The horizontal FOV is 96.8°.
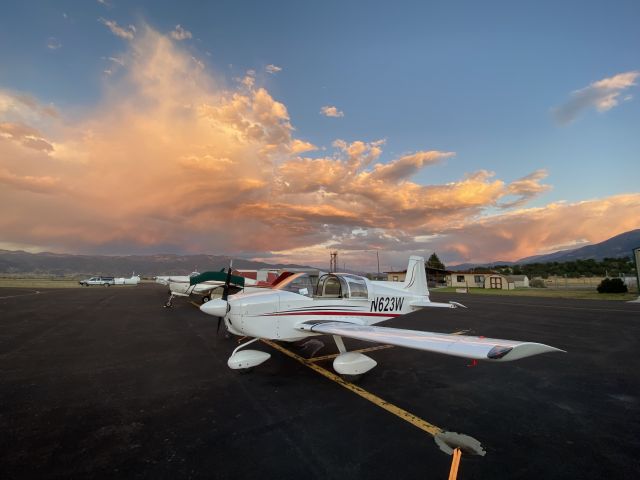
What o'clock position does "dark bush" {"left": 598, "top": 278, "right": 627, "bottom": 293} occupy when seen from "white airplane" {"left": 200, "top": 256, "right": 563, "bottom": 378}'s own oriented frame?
The dark bush is roughly at 6 o'clock from the white airplane.

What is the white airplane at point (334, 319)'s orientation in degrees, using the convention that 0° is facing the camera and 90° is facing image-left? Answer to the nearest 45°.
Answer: approximately 45°
